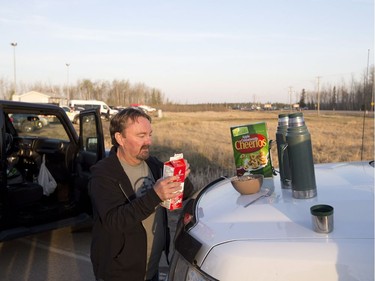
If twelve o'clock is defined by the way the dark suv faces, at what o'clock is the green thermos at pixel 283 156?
The green thermos is roughly at 4 o'clock from the dark suv.

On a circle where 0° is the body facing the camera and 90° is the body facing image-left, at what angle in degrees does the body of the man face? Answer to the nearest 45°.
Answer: approximately 315°

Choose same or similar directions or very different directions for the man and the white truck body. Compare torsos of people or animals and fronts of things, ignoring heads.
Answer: very different directions

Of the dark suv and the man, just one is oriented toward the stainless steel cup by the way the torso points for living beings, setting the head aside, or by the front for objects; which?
the man

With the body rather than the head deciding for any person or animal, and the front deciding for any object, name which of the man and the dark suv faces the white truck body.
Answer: the man

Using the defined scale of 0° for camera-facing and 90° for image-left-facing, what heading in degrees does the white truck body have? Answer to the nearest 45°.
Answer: approximately 90°

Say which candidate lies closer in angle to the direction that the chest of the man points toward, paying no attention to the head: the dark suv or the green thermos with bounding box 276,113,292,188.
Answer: the green thermos
